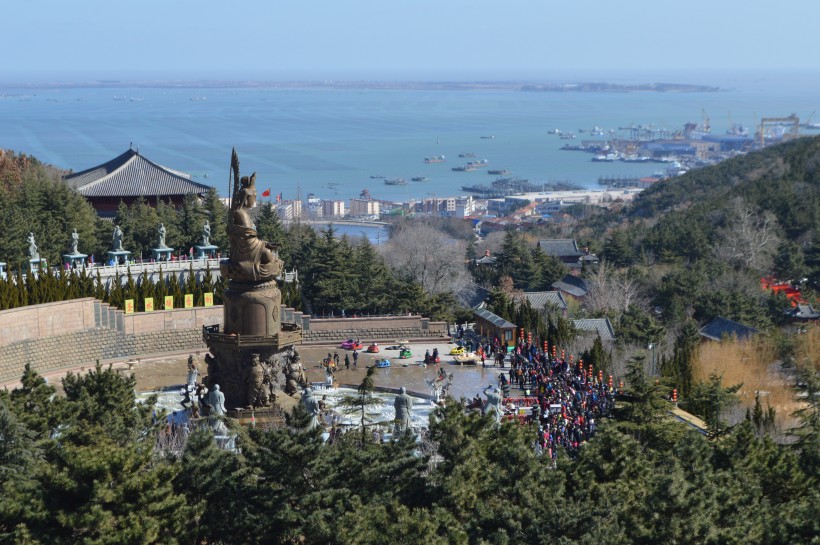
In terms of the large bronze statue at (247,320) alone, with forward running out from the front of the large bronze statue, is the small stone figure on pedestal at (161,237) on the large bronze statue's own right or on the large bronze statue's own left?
on the large bronze statue's own left

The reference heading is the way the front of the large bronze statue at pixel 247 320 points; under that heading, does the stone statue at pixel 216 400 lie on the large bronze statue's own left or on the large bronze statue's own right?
on the large bronze statue's own right

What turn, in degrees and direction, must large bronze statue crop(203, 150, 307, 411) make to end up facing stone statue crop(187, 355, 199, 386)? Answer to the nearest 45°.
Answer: approximately 135° to its left

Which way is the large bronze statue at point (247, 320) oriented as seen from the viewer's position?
to the viewer's right

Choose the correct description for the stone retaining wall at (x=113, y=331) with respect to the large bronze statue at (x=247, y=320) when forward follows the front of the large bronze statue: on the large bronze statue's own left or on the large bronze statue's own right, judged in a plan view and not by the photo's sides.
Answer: on the large bronze statue's own left

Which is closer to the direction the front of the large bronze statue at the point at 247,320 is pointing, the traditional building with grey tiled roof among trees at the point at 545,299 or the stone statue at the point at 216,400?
the traditional building with grey tiled roof among trees

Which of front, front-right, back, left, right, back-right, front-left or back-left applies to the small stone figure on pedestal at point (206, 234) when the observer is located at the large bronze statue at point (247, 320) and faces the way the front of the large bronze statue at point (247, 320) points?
left
